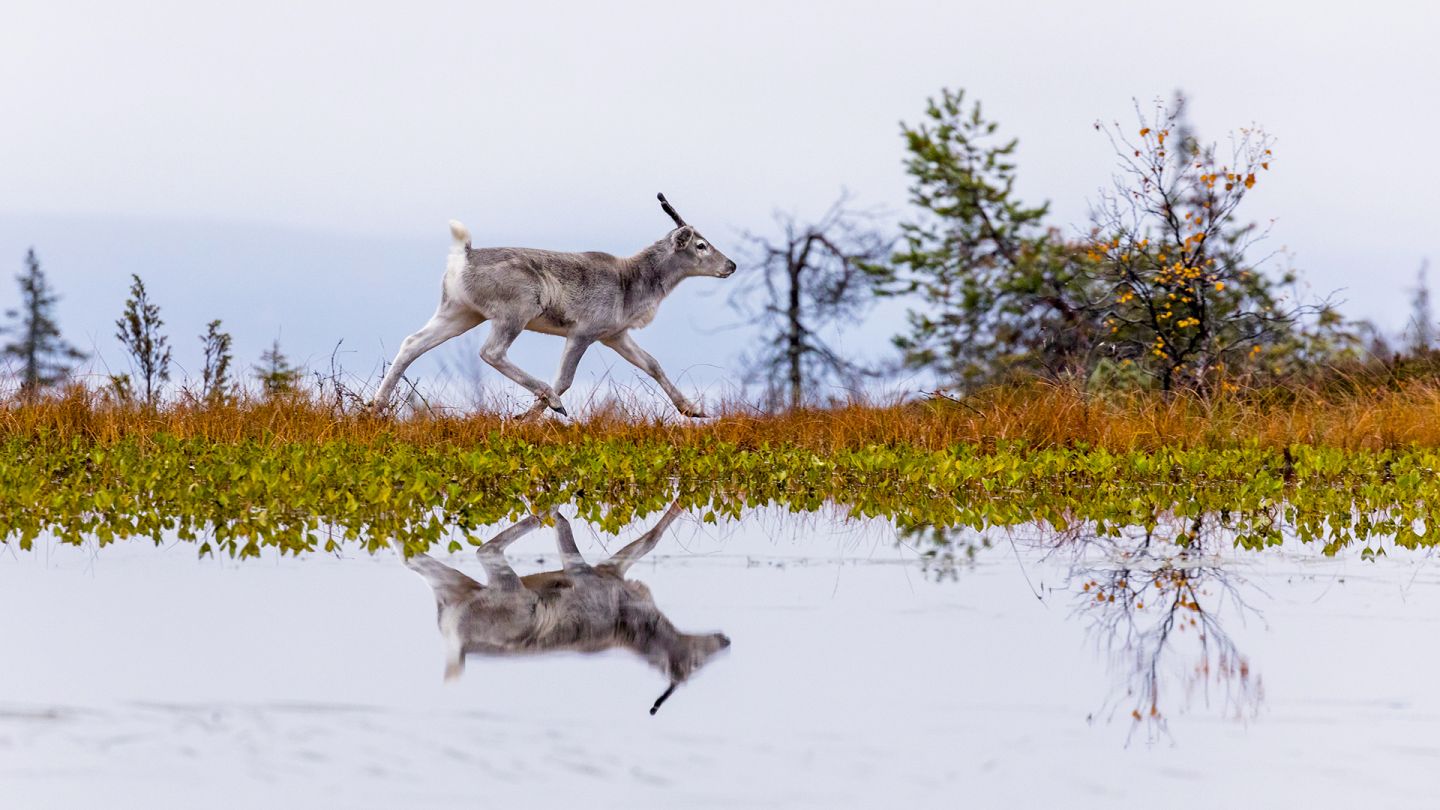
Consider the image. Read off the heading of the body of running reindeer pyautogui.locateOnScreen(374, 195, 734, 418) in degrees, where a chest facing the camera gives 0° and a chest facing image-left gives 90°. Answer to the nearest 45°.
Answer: approximately 270°
